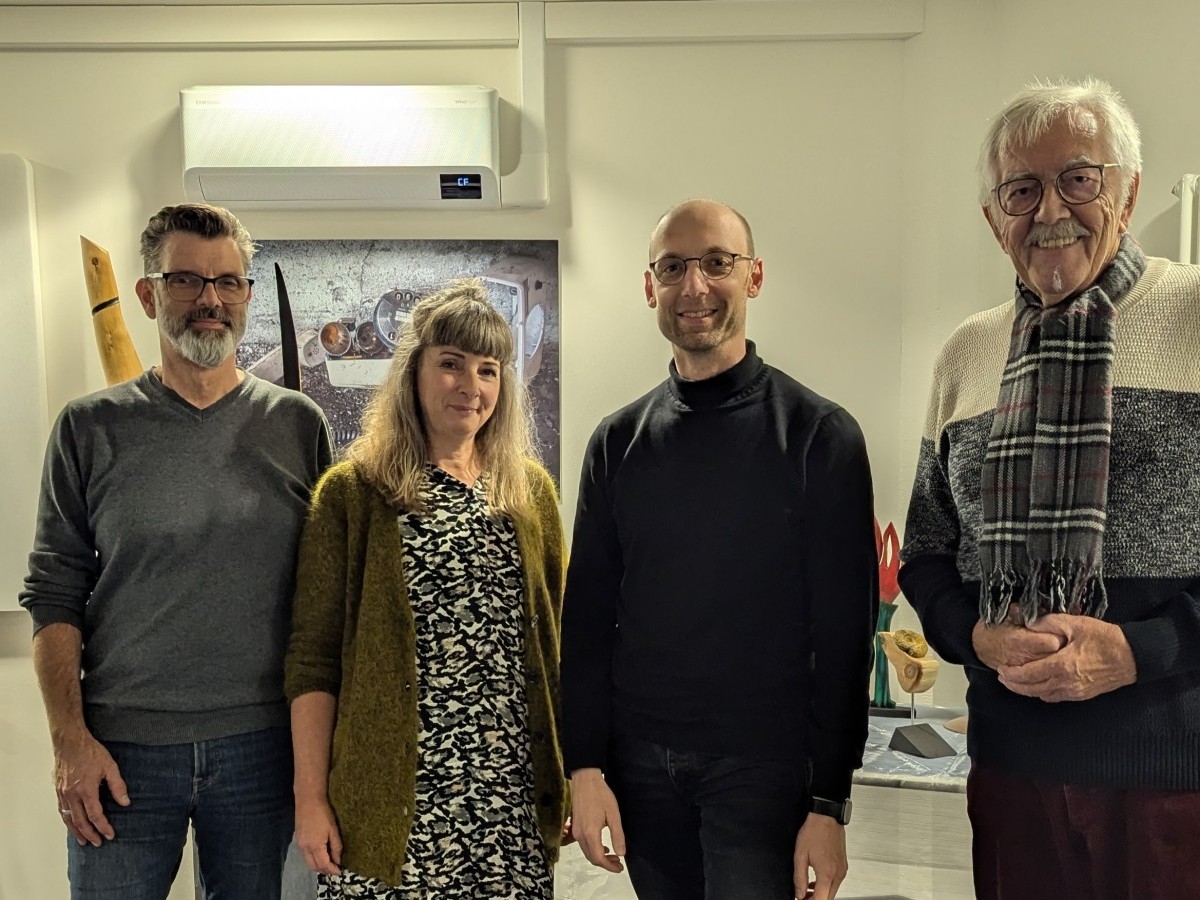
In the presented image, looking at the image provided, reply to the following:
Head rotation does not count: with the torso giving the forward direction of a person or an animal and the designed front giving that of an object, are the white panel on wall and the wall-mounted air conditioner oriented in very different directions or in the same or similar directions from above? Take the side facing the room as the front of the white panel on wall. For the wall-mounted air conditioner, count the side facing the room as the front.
same or similar directions

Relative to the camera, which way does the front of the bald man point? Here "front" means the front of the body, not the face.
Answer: toward the camera

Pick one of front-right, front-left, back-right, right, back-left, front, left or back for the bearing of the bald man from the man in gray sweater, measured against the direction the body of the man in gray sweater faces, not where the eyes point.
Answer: front-left

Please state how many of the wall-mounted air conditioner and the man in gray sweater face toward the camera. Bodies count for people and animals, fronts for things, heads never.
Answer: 2

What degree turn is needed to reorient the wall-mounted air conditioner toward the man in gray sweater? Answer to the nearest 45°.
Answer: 0° — it already faces them

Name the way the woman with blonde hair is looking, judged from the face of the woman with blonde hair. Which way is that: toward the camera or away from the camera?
toward the camera

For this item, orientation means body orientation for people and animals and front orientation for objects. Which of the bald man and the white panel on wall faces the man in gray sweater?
the white panel on wall

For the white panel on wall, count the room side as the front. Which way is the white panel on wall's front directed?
toward the camera

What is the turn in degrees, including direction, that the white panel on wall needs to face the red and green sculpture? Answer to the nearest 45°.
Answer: approximately 45° to its left

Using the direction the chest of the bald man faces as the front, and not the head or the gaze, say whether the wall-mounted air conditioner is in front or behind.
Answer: behind

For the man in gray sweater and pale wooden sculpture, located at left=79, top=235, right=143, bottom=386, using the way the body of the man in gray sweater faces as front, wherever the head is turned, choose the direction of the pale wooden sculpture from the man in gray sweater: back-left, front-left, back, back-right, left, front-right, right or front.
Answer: back
